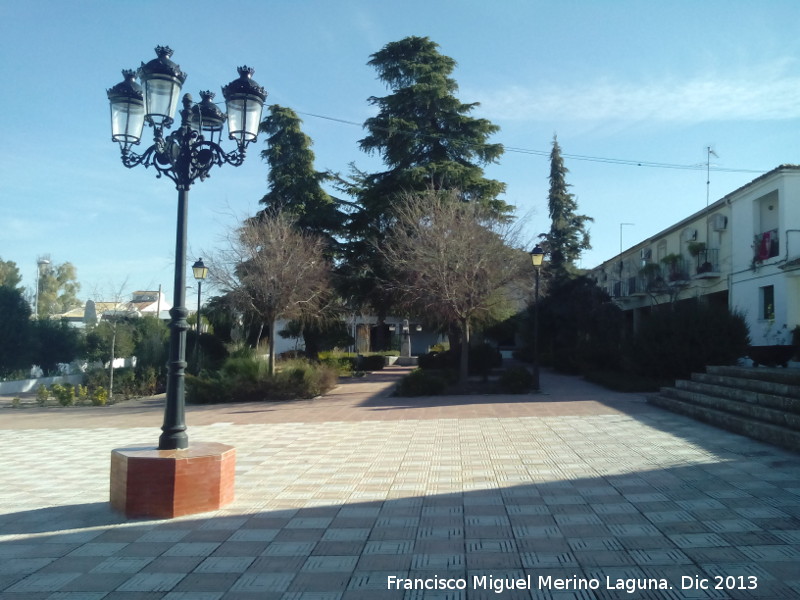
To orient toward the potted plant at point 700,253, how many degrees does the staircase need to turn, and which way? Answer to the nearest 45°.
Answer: approximately 135° to its right

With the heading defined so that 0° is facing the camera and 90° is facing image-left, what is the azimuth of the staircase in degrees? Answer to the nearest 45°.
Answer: approximately 45°

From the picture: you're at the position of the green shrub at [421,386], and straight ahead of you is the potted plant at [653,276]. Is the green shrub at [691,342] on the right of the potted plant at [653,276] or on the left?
right

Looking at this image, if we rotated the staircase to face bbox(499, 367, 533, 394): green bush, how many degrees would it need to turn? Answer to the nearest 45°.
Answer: approximately 90° to its right

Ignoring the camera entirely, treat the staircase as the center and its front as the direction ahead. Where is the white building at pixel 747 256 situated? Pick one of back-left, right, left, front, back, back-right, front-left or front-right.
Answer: back-right

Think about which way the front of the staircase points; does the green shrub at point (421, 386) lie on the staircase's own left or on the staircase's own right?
on the staircase's own right
